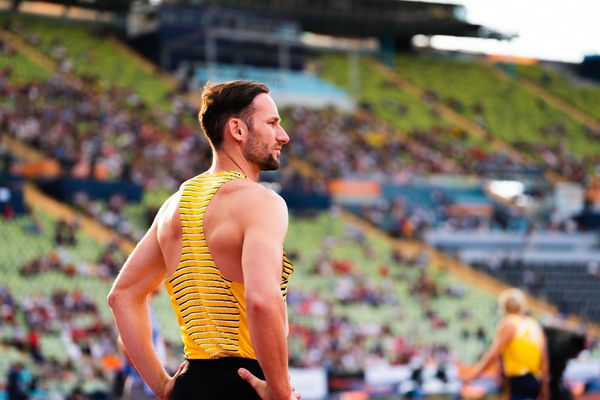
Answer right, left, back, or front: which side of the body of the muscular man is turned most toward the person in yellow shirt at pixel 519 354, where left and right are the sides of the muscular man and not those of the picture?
front

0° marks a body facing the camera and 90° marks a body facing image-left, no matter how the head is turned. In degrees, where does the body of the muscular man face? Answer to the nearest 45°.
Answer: approximately 225°

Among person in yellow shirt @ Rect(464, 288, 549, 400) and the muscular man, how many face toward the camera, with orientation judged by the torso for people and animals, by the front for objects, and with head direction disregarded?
0

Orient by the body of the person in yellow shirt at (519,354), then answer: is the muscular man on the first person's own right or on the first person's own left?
on the first person's own left

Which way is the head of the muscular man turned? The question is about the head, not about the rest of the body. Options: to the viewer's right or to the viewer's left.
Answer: to the viewer's right
